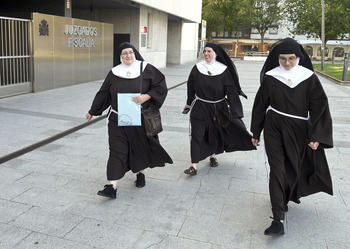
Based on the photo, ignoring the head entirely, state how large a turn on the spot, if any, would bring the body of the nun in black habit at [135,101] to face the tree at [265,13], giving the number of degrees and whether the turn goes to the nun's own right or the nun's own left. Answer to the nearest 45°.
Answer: approximately 135° to the nun's own right

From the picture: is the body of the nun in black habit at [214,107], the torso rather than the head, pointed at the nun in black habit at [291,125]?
no

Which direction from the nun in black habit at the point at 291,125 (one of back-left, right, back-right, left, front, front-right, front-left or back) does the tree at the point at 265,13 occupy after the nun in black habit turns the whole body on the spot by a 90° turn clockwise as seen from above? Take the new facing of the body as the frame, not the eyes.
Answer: right

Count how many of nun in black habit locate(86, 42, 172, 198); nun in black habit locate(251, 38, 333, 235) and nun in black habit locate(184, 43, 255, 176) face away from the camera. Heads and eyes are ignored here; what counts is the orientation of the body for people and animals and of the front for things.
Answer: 0

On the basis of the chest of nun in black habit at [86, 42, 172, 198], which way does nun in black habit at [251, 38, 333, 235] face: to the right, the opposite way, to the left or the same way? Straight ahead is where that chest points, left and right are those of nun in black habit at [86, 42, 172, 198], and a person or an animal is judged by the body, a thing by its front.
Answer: the same way

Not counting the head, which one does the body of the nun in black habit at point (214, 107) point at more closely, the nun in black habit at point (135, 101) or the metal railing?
the nun in black habit

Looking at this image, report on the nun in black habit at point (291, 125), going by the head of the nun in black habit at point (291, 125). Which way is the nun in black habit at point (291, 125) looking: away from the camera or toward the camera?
toward the camera

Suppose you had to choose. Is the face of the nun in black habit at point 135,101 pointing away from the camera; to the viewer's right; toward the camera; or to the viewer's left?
toward the camera

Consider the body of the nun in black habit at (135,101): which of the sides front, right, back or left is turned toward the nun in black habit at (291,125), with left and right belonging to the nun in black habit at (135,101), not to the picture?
left

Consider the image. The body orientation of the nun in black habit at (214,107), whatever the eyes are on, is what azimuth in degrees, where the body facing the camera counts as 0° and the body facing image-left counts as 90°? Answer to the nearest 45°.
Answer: approximately 45°

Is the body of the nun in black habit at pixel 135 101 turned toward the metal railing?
no

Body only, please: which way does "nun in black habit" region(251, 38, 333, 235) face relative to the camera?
toward the camera

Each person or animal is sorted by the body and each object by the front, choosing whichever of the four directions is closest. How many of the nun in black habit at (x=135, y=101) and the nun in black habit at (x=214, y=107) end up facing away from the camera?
0

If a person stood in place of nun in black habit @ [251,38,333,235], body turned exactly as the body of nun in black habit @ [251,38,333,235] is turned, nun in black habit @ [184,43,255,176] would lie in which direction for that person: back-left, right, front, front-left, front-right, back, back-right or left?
back-right

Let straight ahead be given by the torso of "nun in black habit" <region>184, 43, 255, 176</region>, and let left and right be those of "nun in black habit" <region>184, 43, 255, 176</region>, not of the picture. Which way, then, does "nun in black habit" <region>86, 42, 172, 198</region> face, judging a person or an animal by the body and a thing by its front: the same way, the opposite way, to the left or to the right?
the same way

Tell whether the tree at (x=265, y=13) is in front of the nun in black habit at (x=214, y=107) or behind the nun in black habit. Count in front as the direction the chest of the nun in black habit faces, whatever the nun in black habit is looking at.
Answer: behind

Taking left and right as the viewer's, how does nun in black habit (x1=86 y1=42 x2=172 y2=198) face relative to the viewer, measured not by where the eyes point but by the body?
facing the viewer and to the left of the viewer

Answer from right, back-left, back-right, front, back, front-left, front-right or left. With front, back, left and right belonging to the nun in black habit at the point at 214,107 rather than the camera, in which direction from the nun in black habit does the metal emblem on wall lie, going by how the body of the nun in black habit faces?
right
